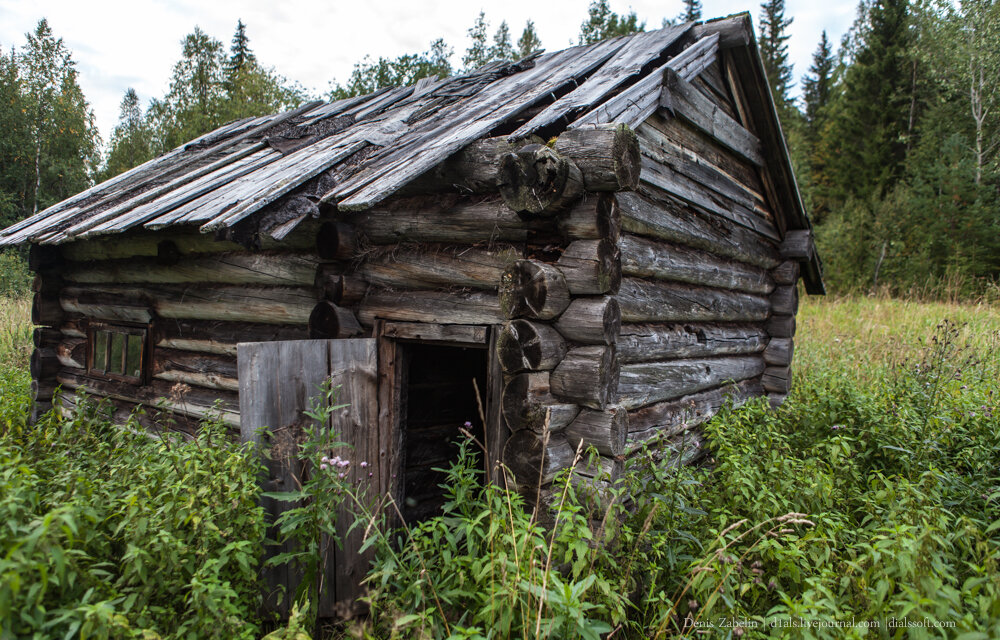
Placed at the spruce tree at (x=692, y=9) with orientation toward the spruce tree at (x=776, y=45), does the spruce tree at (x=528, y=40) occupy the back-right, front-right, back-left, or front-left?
back-right

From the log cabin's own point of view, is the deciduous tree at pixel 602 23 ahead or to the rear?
to the rear

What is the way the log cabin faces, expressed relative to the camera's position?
facing the viewer and to the left of the viewer

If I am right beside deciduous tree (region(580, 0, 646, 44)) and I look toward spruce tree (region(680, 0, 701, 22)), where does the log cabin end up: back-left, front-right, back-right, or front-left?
back-right

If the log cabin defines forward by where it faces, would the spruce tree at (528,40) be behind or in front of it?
behind

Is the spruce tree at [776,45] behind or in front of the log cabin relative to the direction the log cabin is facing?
behind

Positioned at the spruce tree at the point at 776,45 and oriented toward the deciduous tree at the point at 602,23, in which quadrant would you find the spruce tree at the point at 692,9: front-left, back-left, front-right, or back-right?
front-right

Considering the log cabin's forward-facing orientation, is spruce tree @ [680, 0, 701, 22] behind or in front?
behind
